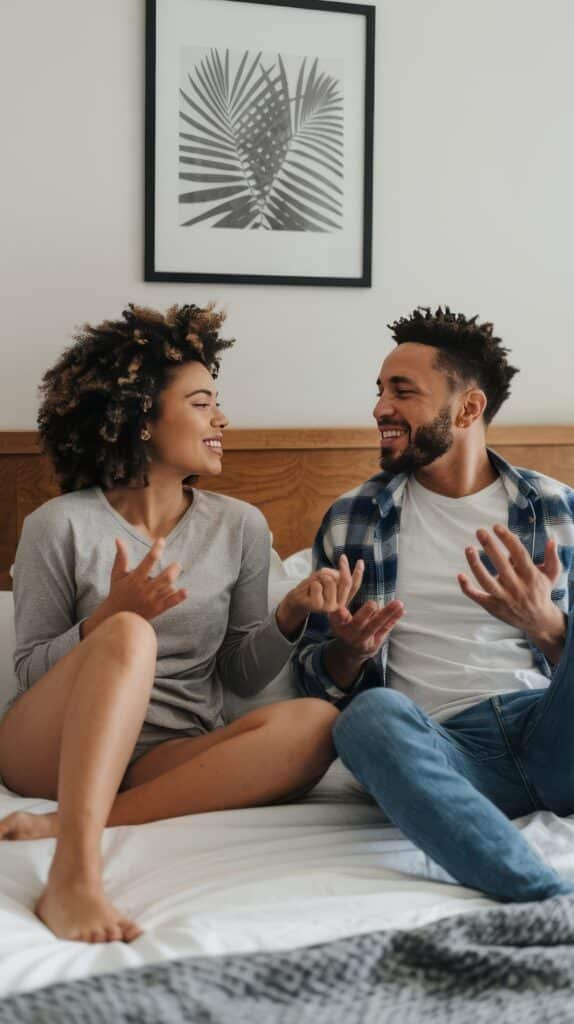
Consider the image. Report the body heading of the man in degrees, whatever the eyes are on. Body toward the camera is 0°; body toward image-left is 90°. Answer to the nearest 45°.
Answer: approximately 0°

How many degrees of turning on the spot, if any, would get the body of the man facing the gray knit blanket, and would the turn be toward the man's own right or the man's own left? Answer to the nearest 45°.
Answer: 0° — they already face it

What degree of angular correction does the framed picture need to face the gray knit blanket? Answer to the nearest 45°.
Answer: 0° — it already faces it

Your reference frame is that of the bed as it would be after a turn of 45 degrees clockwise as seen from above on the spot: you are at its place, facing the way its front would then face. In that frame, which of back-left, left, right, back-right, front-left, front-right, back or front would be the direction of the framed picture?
back-right

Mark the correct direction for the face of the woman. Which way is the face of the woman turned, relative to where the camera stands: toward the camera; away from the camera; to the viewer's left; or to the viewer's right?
to the viewer's right

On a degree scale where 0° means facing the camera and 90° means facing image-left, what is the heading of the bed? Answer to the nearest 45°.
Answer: approximately 0°
